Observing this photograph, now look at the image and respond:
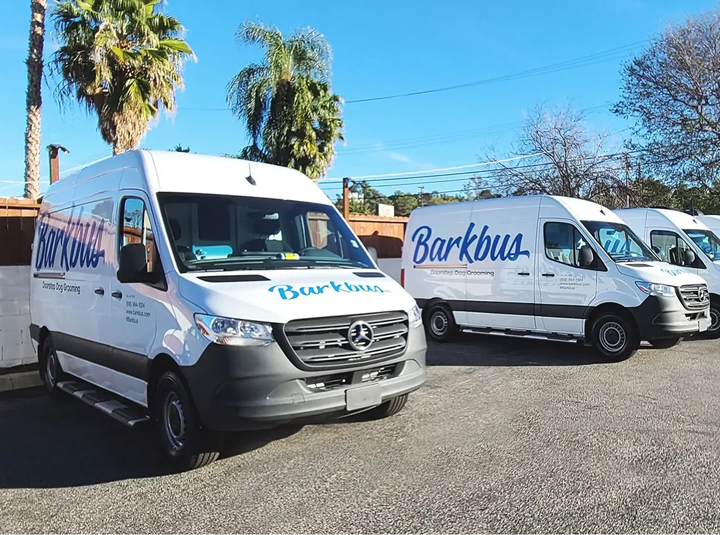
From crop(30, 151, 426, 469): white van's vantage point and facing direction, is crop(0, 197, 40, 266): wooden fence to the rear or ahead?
to the rear

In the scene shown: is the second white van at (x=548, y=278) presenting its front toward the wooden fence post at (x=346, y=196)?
no

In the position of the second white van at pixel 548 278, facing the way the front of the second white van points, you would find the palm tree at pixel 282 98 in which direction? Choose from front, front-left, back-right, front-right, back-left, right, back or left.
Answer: back

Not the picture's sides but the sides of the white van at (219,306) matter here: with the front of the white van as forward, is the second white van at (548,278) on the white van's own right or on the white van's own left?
on the white van's own left

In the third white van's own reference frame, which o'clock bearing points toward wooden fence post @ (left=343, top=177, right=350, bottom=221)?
The wooden fence post is roughly at 5 o'clock from the third white van.

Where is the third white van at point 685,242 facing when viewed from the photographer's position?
facing the viewer and to the right of the viewer

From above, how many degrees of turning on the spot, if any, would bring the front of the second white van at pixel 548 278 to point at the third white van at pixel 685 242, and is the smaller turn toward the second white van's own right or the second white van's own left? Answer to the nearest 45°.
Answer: approximately 90° to the second white van's own left

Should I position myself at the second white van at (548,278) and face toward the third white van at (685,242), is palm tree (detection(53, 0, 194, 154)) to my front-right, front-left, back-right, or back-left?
back-left

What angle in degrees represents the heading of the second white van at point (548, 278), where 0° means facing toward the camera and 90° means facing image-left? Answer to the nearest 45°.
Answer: approximately 315°

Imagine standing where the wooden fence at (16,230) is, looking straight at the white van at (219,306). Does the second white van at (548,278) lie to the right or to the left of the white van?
left

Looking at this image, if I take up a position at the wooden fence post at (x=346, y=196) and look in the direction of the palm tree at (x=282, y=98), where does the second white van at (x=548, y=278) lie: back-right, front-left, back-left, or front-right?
back-right

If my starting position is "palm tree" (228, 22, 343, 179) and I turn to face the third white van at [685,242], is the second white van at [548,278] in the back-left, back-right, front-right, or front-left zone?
front-right

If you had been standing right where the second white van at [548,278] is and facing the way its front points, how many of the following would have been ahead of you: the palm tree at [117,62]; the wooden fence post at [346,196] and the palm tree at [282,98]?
0
